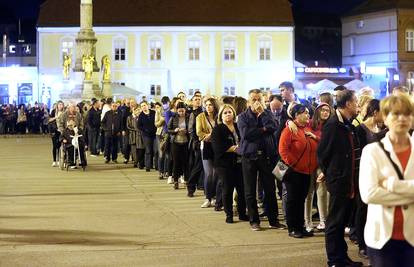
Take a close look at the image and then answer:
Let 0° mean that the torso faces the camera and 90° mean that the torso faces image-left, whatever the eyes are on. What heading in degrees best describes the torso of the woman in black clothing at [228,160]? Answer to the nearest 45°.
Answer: approximately 315°

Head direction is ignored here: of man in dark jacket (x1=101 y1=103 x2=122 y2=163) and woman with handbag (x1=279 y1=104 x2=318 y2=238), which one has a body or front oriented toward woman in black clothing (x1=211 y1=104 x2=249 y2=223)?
the man in dark jacket

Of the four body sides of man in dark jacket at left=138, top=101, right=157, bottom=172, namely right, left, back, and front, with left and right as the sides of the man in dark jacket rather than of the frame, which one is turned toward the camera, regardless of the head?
front

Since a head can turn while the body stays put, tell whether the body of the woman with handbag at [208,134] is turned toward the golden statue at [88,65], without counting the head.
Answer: no

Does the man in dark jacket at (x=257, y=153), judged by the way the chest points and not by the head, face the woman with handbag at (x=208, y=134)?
no

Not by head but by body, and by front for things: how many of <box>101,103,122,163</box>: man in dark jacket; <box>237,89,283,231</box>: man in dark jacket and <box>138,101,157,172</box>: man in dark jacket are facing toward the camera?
3

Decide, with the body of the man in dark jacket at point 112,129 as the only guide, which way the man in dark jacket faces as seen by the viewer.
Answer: toward the camera

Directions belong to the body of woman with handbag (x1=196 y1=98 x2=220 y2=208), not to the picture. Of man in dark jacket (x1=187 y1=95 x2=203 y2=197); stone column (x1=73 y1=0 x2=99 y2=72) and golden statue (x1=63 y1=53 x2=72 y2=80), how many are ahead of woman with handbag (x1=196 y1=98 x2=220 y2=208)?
0

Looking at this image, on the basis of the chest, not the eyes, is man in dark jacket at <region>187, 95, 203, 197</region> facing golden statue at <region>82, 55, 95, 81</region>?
no

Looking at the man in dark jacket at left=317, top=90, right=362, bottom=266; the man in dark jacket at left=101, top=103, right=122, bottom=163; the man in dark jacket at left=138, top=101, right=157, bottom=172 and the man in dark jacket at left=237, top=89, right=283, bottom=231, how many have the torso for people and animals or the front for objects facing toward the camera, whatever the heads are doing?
3

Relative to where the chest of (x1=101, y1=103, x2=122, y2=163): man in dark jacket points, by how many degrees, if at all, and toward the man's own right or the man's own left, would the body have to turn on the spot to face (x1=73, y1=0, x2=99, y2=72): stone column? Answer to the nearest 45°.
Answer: approximately 180°

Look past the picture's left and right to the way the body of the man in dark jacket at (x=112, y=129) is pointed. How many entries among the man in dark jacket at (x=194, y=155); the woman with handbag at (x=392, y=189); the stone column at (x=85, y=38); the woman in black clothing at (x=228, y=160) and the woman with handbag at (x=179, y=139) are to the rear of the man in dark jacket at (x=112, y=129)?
1
